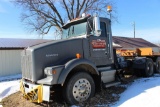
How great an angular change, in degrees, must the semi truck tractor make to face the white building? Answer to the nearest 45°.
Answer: approximately 90° to its right

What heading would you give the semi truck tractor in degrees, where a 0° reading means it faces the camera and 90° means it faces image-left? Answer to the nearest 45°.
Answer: approximately 45°
